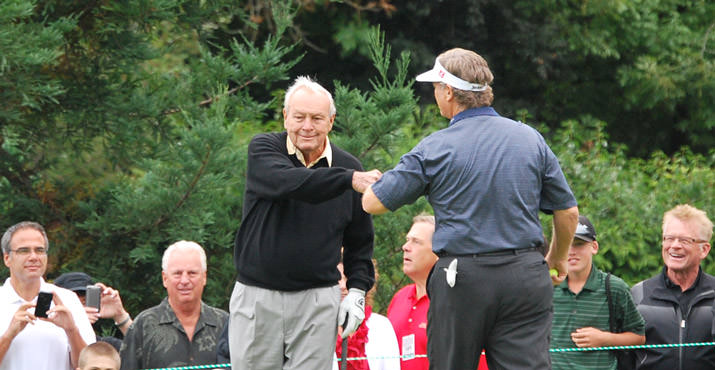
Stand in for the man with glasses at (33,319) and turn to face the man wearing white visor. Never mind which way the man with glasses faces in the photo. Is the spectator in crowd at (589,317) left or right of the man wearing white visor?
left

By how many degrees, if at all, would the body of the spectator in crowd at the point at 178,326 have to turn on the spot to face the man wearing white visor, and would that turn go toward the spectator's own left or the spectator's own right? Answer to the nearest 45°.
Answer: approximately 45° to the spectator's own left

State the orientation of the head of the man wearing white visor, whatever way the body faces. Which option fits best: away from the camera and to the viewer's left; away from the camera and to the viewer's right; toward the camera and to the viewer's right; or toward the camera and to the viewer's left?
away from the camera and to the viewer's left

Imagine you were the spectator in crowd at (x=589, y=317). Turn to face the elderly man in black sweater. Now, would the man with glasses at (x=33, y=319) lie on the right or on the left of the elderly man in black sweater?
right

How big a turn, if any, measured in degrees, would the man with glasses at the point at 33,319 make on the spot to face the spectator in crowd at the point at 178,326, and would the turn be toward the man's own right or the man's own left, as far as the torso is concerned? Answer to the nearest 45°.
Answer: approximately 45° to the man's own left

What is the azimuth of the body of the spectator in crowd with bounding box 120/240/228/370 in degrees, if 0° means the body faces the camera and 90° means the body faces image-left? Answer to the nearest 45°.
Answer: approximately 0°

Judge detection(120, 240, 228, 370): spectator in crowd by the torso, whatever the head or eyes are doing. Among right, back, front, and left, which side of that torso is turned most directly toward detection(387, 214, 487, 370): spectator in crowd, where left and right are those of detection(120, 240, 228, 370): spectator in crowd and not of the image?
left

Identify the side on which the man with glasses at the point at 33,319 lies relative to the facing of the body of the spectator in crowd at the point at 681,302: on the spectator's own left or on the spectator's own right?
on the spectator's own right
